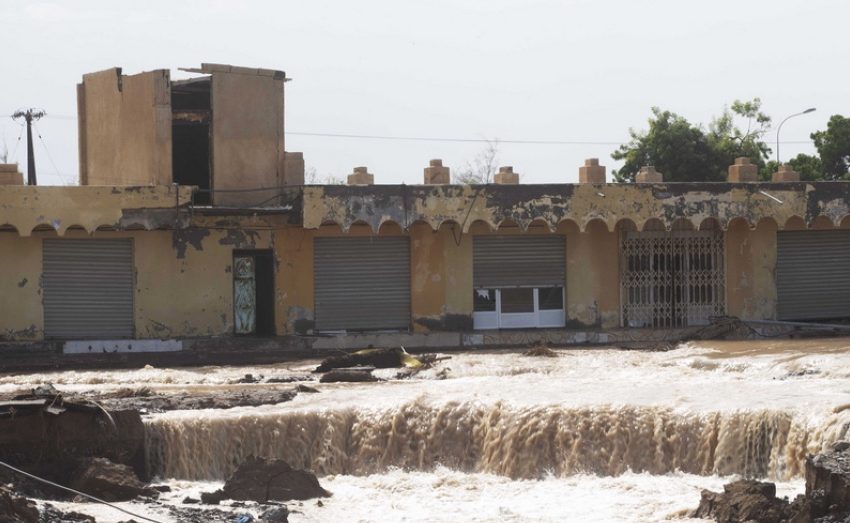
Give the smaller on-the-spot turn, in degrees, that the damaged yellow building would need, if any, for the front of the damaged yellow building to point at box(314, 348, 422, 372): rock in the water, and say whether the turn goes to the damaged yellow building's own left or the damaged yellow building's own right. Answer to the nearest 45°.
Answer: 0° — it already faces it

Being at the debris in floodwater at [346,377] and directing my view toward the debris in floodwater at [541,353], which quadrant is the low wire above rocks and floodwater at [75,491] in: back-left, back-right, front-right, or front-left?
back-right

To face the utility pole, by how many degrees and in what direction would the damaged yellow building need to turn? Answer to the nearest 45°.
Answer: approximately 135° to its right

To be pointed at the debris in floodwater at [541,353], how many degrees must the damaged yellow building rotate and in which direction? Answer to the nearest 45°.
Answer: approximately 45° to its left

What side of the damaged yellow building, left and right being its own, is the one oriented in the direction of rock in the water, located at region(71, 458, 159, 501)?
front

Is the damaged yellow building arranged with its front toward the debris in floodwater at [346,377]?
yes

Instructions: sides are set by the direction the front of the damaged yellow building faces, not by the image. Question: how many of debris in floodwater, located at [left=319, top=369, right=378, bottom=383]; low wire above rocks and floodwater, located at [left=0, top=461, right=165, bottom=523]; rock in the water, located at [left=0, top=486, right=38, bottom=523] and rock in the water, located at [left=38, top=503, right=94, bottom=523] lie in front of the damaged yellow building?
4

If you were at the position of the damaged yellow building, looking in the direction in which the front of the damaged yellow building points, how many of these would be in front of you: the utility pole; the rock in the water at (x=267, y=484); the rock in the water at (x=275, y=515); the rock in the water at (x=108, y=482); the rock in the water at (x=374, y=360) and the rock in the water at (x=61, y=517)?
5

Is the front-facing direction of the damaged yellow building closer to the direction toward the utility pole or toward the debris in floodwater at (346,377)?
the debris in floodwater

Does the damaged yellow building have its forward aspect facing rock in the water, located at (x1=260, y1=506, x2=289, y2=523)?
yes

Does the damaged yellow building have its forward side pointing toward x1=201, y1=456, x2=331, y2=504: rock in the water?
yes

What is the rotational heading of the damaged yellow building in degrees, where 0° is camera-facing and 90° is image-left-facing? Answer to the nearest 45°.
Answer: approximately 0°

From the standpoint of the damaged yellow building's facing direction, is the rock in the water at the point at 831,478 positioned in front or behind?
in front

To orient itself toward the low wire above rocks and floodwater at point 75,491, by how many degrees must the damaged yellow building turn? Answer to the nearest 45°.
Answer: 0° — it already faces it

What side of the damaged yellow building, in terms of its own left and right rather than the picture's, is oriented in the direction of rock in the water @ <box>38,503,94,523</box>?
front
